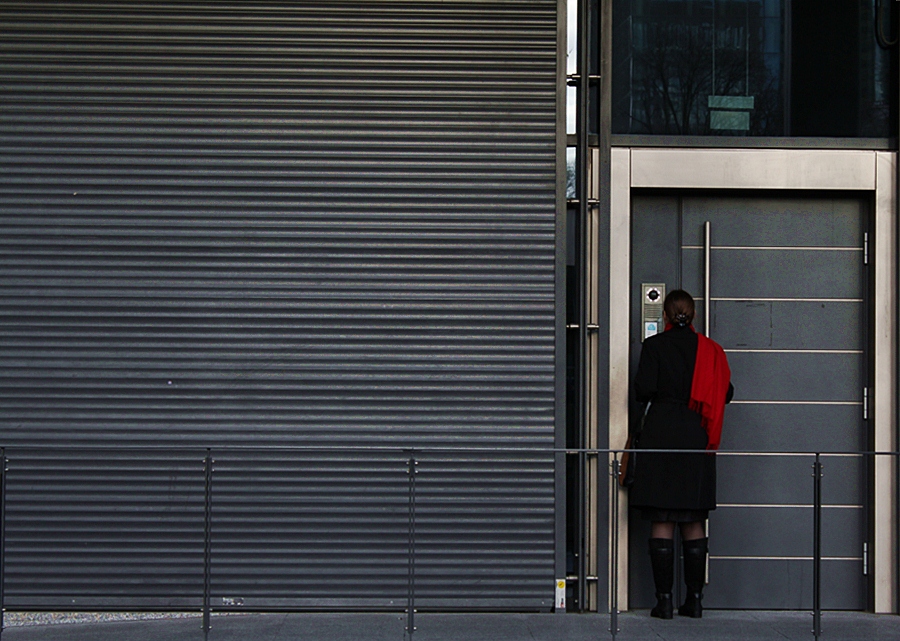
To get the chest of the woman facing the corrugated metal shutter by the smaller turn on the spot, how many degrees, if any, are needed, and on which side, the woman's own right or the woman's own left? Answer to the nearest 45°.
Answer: approximately 90° to the woman's own left

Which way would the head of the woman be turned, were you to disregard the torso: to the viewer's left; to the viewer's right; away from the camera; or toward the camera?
away from the camera

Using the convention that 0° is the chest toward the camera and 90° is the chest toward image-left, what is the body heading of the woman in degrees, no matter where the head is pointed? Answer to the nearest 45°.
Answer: approximately 180°
